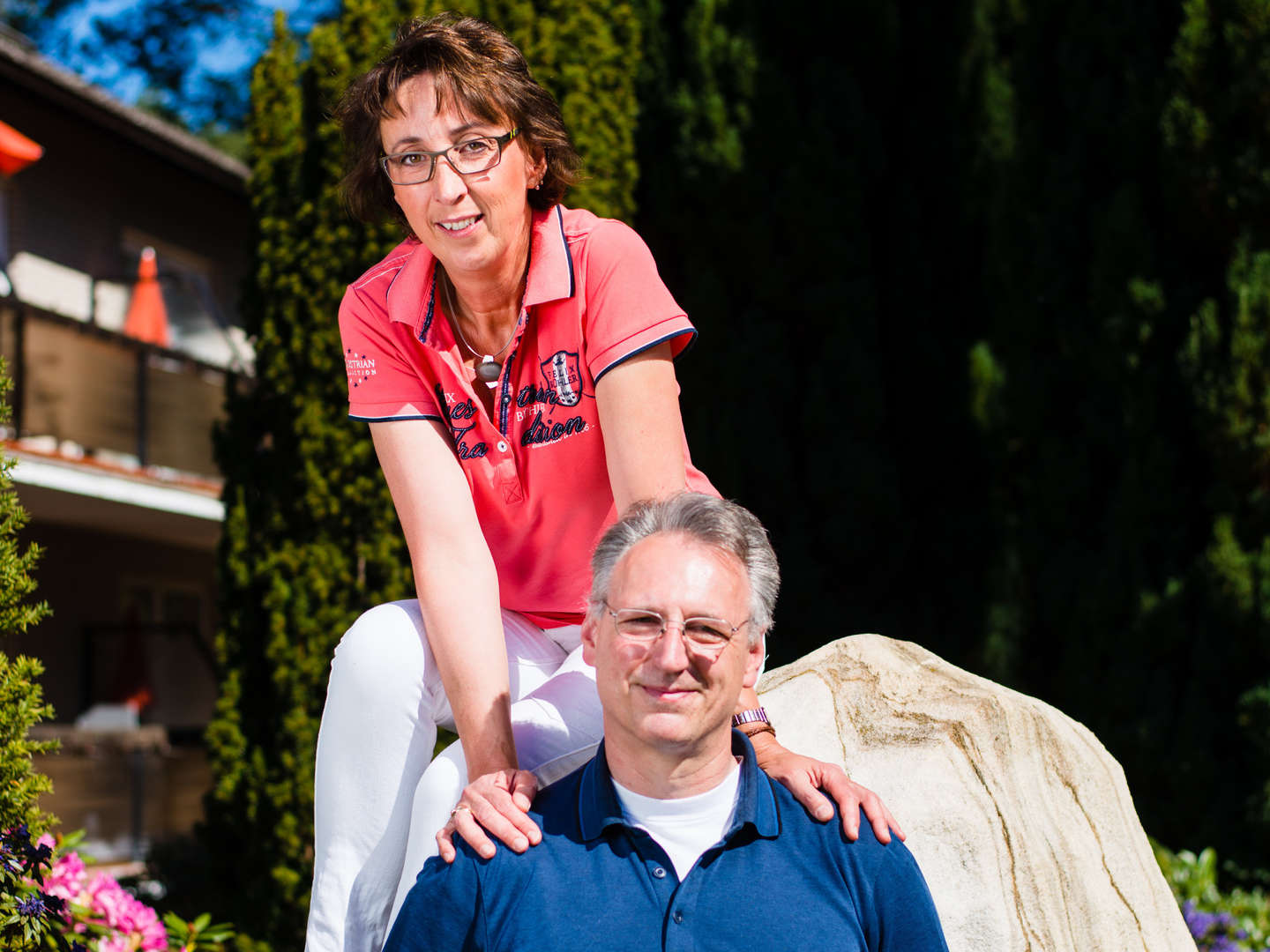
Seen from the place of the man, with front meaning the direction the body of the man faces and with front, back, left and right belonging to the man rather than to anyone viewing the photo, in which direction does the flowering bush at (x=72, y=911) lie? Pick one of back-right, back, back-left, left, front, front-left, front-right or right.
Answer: back-right

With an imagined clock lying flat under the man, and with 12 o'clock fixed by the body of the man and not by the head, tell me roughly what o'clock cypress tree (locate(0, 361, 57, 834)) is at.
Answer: The cypress tree is roughly at 4 o'clock from the man.

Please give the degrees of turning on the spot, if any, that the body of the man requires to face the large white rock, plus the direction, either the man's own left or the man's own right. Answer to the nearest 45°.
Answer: approximately 135° to the man's own left

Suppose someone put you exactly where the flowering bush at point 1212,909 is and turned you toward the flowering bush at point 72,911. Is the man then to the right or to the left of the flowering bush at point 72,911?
left

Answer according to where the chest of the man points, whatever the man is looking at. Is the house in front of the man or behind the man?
behind

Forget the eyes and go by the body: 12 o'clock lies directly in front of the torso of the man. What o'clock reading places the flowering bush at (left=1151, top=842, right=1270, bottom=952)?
The flowering bush is roughly at 7 o'clock from the man.

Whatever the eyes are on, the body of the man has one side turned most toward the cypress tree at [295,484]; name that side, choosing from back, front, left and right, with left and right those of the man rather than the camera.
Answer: back

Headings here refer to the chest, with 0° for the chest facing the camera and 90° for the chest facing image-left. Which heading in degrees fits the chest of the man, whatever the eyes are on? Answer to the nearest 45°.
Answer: approximately 0°
